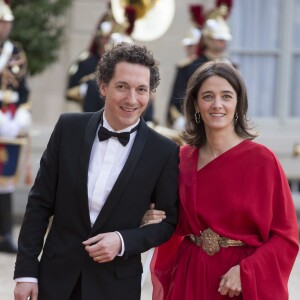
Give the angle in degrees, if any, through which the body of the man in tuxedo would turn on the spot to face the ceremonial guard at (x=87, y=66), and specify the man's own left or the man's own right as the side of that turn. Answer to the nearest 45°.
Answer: approximately 180°

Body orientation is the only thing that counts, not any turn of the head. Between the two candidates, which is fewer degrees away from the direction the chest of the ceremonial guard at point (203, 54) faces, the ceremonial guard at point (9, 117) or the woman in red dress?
the woman in red dress

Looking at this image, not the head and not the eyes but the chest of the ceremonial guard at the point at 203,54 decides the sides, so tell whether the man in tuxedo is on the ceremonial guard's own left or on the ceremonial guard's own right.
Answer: on the ceremonial guard's own right

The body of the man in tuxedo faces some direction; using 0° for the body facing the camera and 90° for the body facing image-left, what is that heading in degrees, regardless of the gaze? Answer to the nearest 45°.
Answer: approximately 0°
